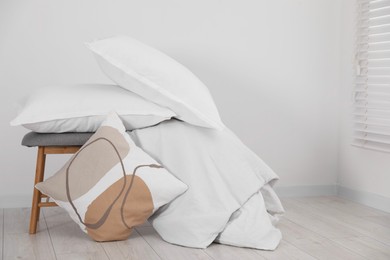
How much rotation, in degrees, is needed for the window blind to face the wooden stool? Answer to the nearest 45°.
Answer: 0° — it already faces it

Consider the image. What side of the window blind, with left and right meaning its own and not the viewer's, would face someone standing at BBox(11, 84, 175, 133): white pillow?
front

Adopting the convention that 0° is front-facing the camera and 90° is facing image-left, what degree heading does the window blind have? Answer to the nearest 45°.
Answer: approximately 45°

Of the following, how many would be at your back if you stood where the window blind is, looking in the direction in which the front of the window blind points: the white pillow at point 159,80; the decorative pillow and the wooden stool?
0

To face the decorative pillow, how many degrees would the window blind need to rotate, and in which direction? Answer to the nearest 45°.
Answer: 0° — it already faces it
